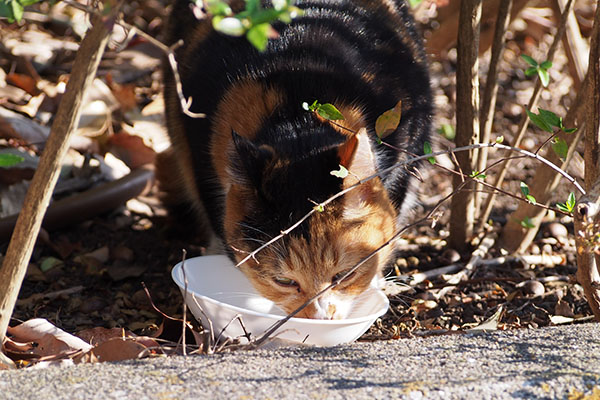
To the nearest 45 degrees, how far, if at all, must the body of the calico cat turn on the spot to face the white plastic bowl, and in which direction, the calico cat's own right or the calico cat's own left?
0° — it already faces it

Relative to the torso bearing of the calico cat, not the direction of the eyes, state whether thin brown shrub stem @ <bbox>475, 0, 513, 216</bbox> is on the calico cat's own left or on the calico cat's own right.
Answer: on the calico cat's own left

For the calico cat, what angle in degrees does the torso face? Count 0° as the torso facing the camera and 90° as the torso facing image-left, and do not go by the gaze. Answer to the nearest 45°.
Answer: approximately 0°

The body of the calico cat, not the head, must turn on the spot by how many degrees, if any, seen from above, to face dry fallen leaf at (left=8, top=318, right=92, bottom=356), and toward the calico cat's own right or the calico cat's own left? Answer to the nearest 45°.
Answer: approximately 45° to the calico cat's own right

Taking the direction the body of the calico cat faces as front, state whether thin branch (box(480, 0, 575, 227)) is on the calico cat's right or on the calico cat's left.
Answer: on the calico cat's left

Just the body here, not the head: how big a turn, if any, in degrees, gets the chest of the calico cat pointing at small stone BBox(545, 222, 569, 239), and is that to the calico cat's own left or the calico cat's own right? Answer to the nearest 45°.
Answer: approximately 135° to the calico cat's own left

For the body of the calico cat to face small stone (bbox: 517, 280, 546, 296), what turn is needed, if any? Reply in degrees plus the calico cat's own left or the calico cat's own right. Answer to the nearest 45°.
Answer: approximately 90° to the calico cat's own left

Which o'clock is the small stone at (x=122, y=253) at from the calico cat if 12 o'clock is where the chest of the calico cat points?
The small stone is roughly at 4 o'clock from the calico cat.

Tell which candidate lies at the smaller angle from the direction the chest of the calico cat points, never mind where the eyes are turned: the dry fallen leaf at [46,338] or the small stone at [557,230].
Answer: the dry fallen leaf
